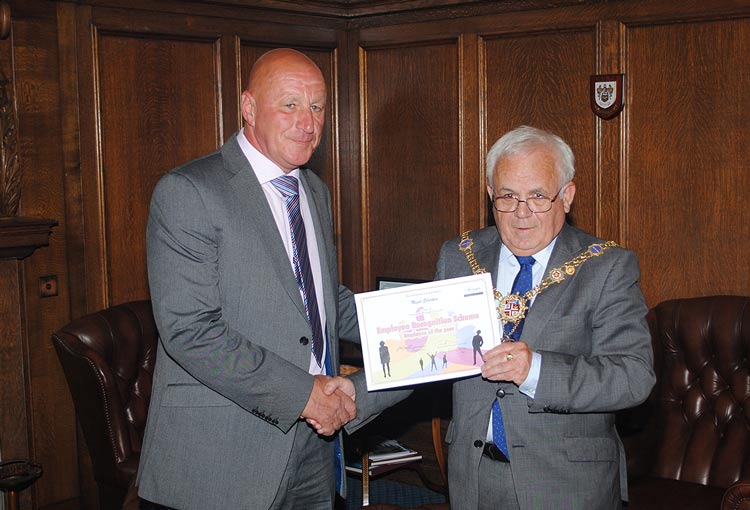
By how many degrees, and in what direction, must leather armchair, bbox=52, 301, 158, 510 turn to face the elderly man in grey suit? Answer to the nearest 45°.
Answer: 0° — it already faces them

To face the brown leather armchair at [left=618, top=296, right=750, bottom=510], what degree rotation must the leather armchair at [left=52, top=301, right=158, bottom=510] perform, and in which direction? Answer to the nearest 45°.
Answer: approximately 45° to its left

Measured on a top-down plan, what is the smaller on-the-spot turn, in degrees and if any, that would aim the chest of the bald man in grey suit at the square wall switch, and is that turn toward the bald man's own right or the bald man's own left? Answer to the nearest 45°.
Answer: approximately 180°

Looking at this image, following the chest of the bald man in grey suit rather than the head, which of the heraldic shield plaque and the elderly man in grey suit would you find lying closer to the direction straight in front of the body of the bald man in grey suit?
the elderly man in grey suit

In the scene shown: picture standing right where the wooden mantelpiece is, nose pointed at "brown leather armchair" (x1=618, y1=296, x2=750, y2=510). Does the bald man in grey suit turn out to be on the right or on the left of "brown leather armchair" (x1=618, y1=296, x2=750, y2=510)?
right

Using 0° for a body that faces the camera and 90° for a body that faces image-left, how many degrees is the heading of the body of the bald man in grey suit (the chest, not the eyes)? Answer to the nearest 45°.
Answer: approximately 315°

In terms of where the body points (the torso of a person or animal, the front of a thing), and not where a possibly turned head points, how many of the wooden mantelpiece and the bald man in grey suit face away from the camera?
0

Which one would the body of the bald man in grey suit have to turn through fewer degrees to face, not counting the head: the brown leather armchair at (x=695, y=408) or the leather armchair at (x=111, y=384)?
the brown leather armchair

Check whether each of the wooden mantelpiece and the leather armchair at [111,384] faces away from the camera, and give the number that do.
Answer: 0

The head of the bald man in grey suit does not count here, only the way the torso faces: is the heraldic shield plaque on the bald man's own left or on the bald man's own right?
on the bald man's own left
